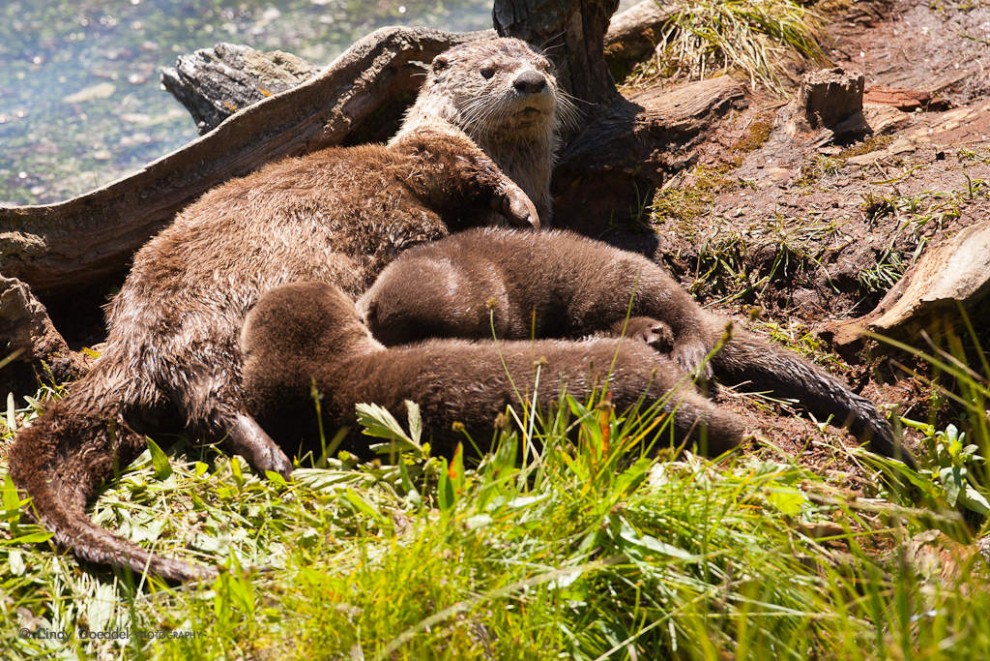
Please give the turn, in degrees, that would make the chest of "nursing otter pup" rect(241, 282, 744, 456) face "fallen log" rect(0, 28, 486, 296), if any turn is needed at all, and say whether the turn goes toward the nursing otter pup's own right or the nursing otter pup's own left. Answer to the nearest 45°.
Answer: approximately 45° to the nursing otter pup's own right

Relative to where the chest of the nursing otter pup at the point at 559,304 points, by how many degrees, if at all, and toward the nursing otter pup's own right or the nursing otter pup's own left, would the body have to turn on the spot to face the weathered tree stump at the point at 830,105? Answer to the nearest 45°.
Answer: approximately 135° to the nursing otter pup's own right

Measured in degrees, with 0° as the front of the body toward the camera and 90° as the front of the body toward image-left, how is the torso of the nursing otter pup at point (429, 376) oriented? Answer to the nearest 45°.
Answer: approximately 90°

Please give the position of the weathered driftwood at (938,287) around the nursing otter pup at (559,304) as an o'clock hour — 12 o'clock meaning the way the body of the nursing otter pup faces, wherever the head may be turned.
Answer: The weathered driftwood is roughly at 6 o'clock from the nursing otter pup.

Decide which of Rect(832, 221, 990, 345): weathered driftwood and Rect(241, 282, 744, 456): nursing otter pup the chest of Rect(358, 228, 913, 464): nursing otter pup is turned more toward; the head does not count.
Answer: the nursing otter pup

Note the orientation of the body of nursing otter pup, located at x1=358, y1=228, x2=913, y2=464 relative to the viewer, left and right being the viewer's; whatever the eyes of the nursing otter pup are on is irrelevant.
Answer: facing to the left of the viewer

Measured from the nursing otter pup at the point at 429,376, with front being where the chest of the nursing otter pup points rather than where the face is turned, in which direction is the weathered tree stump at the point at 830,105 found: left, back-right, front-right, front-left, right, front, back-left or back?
back-right

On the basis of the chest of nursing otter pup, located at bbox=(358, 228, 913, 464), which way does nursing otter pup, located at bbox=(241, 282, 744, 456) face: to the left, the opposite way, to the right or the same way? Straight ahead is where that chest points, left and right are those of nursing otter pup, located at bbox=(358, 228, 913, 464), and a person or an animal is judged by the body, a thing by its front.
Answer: the same way

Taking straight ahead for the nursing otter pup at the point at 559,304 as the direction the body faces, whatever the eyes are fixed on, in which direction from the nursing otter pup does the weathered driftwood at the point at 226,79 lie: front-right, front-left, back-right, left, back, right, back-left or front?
front-right

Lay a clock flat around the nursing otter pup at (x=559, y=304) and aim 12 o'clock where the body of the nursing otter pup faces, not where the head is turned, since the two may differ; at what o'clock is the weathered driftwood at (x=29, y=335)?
The weathered driftwood is roughly at 12 o'clock from the nursing otter pup.

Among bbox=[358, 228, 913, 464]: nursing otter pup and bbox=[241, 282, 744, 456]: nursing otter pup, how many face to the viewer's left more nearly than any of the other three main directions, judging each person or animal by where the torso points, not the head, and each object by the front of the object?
2

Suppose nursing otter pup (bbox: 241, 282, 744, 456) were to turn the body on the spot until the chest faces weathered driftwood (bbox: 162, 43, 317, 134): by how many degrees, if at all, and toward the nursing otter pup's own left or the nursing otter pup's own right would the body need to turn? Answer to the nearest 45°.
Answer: approximately 90° to the nursing otter pup's own right

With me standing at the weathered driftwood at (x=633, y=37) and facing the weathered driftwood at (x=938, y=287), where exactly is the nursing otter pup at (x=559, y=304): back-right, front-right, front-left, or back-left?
front-right
